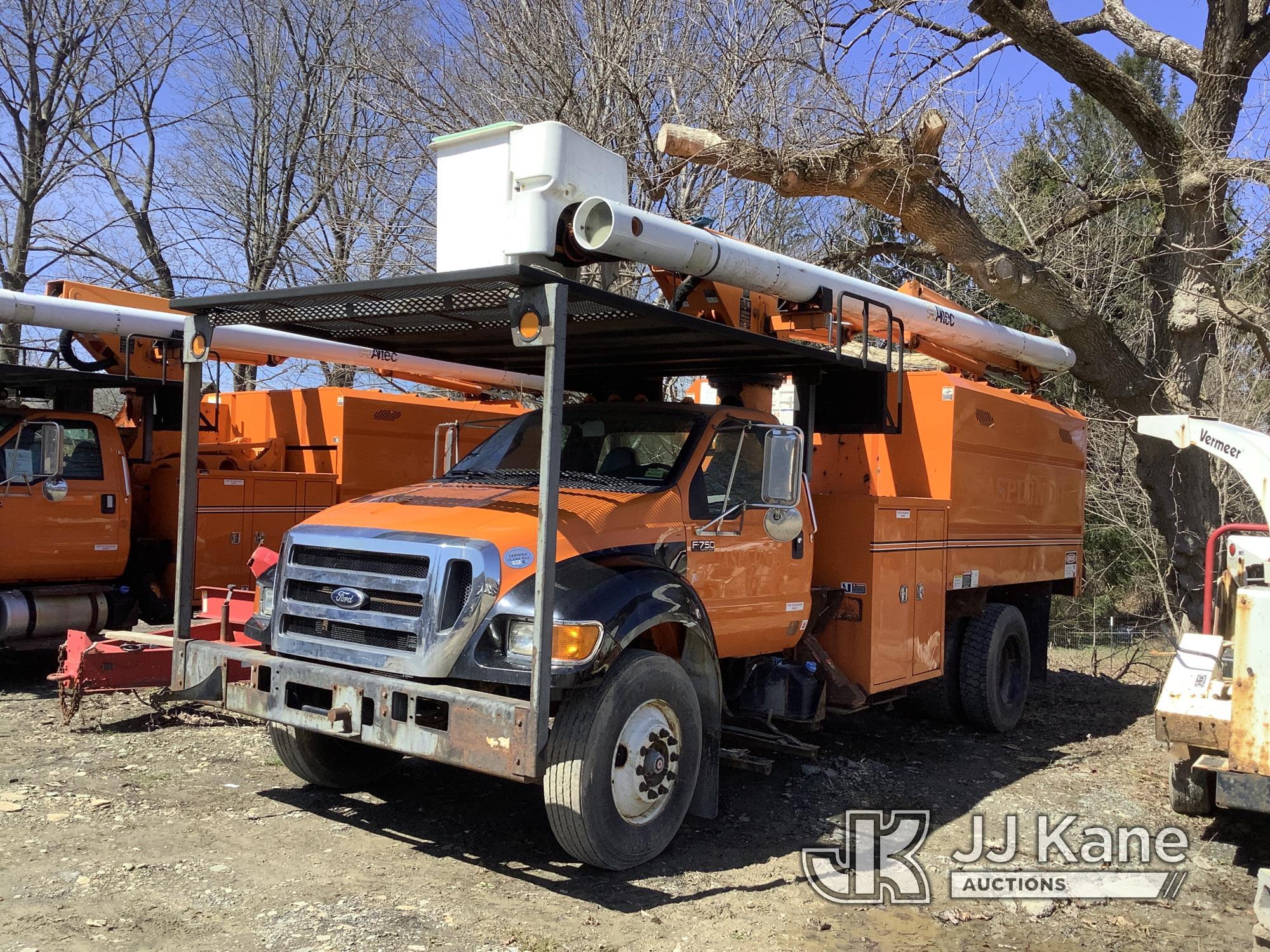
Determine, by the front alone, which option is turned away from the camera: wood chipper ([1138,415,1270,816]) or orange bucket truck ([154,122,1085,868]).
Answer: the wood chipper

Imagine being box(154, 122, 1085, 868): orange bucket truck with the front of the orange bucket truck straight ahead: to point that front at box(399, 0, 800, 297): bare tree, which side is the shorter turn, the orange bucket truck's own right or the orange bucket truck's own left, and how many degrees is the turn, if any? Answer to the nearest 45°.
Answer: approximately 135° to the orange bucket truck's own right

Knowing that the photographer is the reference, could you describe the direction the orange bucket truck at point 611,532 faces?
facing the viewer and to the left of the viewer

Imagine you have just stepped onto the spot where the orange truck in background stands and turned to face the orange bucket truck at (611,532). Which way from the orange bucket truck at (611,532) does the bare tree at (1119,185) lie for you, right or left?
left

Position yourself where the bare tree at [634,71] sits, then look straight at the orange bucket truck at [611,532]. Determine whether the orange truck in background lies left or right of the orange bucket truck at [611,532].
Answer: right

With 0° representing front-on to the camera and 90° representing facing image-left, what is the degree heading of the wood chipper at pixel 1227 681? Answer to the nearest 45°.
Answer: approximately 180°

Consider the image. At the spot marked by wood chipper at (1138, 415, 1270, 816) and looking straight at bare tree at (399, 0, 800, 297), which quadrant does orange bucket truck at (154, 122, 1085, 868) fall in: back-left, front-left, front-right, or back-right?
front-left

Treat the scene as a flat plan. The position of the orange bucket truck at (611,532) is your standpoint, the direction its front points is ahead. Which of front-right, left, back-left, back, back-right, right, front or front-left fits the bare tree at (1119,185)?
back

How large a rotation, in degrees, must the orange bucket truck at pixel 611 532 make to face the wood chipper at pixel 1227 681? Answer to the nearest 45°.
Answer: approximately 135° to its left

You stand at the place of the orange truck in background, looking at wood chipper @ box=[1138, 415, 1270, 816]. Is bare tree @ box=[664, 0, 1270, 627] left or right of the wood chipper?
left

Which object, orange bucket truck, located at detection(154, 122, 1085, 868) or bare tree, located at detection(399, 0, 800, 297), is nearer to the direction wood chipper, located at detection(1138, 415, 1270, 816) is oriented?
the bare tree

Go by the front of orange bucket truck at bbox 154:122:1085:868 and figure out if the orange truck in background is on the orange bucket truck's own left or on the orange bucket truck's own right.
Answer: on the orange bucket truck's own right
